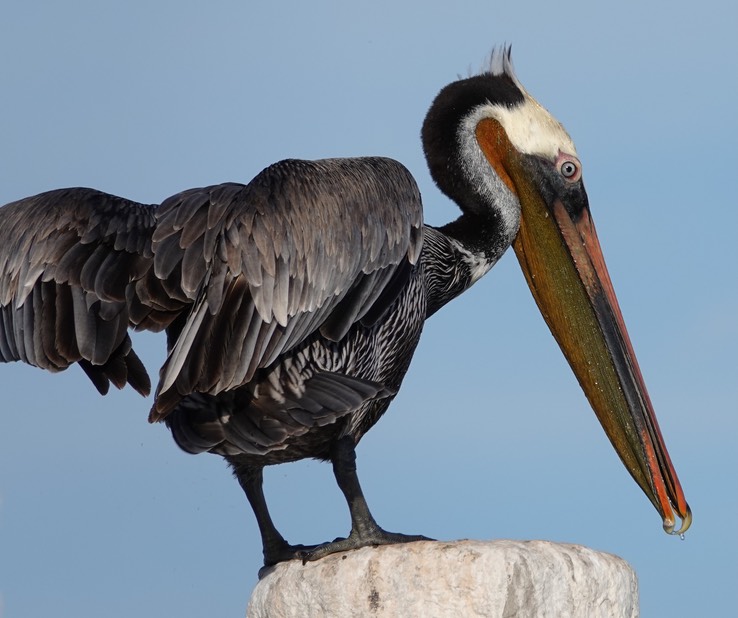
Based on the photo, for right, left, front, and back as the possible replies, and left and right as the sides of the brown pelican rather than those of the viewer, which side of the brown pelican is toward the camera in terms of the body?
right
